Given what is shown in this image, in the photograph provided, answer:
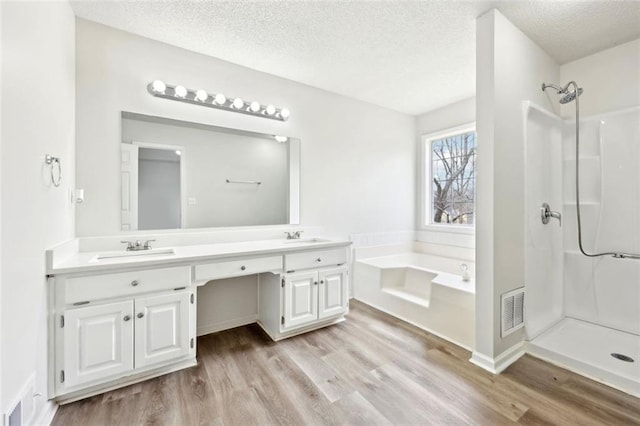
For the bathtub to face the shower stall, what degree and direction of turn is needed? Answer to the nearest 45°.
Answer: approximately 135° to its left

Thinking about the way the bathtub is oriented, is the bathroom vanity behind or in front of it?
in front

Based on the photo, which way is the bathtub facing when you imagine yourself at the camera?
facing the viewer and to the left of the viewer
